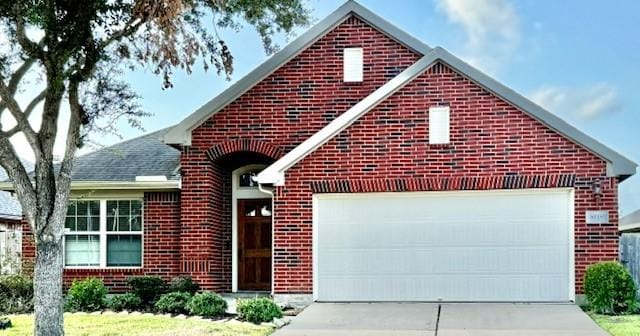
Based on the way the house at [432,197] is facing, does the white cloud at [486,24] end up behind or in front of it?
behind

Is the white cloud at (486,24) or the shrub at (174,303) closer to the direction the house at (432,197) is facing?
the shrub

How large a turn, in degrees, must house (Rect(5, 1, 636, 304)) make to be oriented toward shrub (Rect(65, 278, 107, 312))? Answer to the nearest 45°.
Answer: approximately 90° to its right

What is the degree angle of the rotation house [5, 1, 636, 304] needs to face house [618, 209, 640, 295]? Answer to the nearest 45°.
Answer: approximately 135° to its left

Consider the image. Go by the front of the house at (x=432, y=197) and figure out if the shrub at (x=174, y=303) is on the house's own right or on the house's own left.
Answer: on the house's own right

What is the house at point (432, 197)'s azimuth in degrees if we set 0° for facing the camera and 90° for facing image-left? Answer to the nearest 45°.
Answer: approximately 0°
